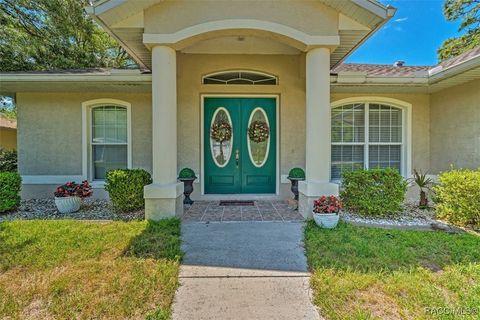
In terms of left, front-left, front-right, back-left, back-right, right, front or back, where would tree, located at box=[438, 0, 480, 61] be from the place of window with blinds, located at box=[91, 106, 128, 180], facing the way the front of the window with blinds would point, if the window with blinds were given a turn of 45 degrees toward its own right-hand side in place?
back-left

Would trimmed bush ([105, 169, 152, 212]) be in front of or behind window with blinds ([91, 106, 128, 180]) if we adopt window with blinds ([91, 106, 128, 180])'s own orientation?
in front

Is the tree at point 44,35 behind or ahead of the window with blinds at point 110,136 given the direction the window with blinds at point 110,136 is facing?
behind

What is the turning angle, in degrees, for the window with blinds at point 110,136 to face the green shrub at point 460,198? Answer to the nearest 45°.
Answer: approximately 45° to its left

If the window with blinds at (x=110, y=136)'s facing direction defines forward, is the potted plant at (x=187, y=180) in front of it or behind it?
in front

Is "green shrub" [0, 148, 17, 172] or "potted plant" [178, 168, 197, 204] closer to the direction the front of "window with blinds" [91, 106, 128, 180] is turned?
the potted plant

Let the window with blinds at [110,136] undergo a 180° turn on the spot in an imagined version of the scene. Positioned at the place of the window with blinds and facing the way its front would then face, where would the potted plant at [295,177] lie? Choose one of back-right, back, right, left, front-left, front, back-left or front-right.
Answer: back-right

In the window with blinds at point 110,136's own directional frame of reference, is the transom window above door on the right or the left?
on its left

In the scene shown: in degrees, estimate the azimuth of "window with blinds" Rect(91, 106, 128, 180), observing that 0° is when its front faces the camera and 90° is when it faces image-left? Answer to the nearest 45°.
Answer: approximately 0°

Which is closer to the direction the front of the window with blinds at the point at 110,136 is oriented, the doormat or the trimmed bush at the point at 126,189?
the trimmed bush

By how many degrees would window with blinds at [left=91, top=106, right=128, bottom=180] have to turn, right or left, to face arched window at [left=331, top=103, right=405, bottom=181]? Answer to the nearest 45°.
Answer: approximately 45° to its left

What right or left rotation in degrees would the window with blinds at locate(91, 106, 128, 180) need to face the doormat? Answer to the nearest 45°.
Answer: approximately 45° to its left
